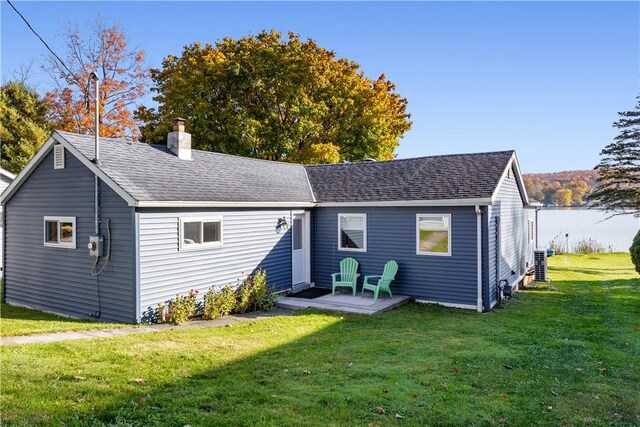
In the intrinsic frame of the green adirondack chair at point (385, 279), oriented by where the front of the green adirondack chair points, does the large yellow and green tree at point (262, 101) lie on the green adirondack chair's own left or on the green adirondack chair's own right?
on the green adirondack chair's own right

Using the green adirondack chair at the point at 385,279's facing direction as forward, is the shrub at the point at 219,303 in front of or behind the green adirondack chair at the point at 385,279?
in front

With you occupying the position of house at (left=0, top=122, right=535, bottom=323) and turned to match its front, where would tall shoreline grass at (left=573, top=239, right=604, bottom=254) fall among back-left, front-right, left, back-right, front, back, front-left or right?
left

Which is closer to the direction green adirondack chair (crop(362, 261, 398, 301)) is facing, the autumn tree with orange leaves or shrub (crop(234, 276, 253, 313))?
the shrub

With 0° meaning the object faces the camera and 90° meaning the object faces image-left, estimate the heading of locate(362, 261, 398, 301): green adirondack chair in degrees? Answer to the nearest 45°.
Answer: approximately 45°

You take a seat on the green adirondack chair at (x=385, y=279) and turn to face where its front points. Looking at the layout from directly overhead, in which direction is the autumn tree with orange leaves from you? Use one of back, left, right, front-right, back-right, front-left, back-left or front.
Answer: right

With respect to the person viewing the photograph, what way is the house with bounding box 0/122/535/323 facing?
facing the viewer and to the right of the viewer
